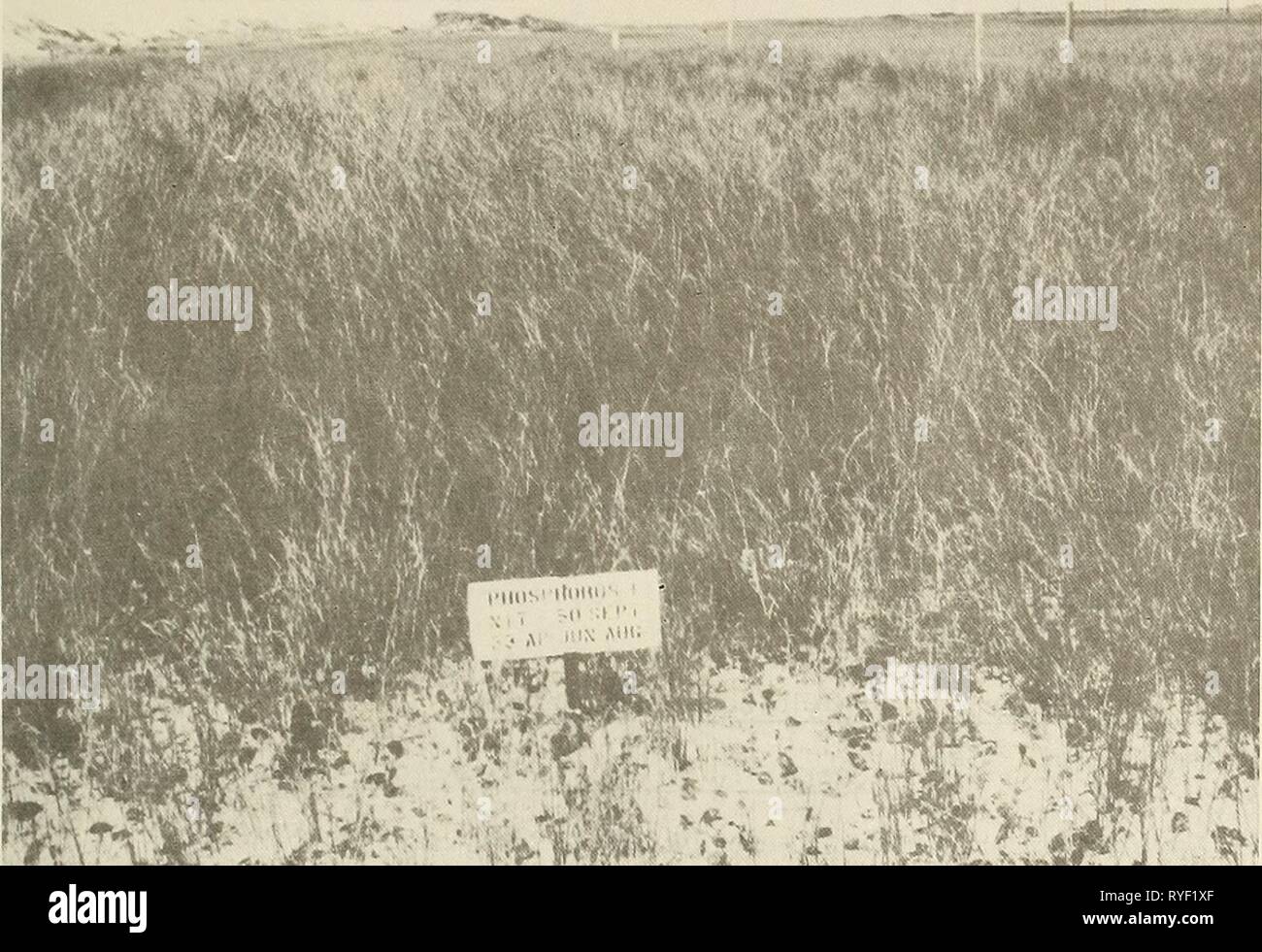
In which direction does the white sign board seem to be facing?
toward the camera
